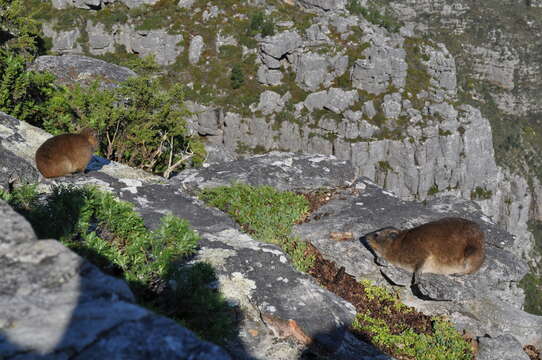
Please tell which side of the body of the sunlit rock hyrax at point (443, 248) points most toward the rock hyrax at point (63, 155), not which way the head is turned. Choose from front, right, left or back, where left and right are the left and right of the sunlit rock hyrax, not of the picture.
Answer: front

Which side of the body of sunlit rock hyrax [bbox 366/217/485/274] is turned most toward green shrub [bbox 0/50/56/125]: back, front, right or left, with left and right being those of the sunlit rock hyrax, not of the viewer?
front

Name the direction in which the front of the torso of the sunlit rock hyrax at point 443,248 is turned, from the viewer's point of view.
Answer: to the viewer's left

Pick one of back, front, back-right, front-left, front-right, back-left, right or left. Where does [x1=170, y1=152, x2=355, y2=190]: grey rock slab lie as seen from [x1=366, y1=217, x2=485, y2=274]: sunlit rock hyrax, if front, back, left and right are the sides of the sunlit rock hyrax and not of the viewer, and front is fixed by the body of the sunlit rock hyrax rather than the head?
front-right
